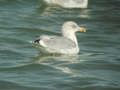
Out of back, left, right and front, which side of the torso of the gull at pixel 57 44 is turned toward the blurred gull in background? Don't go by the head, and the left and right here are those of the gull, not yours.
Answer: left

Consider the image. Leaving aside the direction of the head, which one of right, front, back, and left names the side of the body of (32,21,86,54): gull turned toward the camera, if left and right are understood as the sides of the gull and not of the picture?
right
